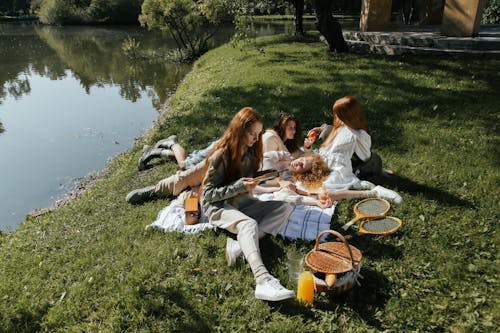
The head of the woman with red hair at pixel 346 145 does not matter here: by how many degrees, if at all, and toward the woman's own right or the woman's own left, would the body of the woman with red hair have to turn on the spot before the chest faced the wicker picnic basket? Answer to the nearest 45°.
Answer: approximately 135° to the woman's own left

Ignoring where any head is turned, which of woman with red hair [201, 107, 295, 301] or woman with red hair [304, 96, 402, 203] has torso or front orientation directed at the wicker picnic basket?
woman with red hair [201, 107, 295, 301]

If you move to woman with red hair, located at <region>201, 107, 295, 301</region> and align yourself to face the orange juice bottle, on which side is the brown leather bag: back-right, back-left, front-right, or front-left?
back-right

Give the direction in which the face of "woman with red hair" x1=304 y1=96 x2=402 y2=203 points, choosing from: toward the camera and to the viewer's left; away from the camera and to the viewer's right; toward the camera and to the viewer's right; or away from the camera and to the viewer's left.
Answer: away from the camera and to the viewer's left

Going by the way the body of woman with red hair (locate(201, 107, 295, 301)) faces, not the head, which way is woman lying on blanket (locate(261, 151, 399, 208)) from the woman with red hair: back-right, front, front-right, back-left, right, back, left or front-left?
left

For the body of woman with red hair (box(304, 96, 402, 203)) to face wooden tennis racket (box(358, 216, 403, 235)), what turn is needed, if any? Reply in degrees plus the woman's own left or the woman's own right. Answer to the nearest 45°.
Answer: approximately 135° to the woman's own left

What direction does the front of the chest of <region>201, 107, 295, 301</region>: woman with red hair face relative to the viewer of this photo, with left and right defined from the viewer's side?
facing the viewer and to the right of the viewer

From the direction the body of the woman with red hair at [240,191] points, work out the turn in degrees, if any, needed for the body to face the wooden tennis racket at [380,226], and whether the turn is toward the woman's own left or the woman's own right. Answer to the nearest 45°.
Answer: approximately 45° to the woman's own left

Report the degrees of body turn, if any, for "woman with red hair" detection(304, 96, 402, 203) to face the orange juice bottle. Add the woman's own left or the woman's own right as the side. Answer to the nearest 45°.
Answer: approximately 135° to the woman's own left

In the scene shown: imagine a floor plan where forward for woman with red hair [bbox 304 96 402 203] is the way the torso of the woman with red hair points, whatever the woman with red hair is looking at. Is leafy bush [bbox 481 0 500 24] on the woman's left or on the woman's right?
on the woman's right

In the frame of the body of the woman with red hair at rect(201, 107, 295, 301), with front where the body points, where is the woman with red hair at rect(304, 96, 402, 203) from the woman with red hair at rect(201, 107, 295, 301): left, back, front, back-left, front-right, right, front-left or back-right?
left

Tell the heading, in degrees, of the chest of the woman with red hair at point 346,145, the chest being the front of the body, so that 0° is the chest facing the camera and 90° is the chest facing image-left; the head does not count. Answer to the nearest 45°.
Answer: approximately 135°

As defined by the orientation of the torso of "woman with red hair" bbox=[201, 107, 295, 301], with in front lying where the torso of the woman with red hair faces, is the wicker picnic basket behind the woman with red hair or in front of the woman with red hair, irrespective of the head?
in front
